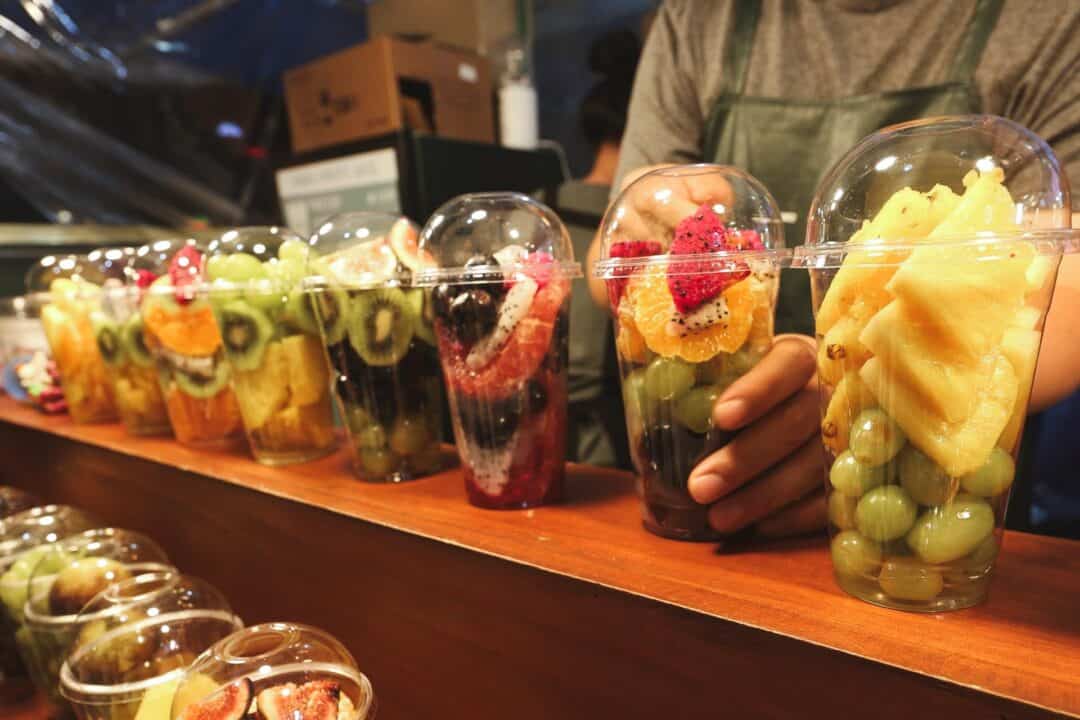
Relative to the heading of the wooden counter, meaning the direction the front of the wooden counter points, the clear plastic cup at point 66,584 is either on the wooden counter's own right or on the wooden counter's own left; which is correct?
on the wooden counter's own right

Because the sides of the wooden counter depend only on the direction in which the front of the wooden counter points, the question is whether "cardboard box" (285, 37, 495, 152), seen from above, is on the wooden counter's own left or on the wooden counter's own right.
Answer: on the wooden counter's own right

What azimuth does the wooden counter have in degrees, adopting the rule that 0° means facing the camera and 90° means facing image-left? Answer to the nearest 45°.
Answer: approximately 45°
